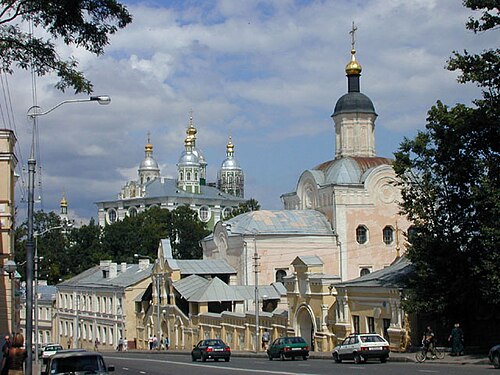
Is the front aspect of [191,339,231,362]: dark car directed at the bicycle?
no

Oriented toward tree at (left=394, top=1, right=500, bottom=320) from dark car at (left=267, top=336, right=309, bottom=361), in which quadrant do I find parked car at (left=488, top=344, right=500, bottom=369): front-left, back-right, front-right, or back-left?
front-right
